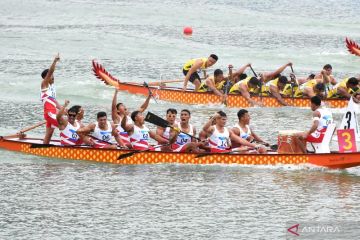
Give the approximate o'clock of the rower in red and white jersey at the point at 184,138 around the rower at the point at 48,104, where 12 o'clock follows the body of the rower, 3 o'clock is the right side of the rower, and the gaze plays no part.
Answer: The rower in red and white jersey is roughly at 11 o'clock from the rower.
